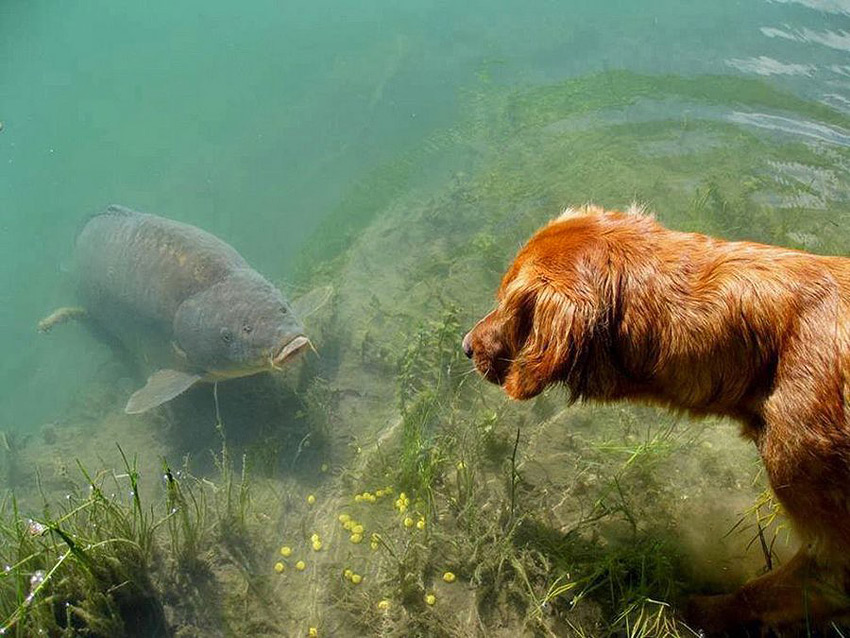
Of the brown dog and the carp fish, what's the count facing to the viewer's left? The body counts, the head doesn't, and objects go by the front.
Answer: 1

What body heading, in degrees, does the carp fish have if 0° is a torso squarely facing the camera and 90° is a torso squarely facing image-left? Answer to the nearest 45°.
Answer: approximately 315°

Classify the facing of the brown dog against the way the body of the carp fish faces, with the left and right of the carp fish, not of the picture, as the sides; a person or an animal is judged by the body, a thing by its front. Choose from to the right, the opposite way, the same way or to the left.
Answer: the opposite way

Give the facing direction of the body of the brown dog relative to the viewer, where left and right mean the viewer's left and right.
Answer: facing to the left of the viewer

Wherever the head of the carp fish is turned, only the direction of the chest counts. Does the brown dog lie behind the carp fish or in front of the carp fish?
in front
